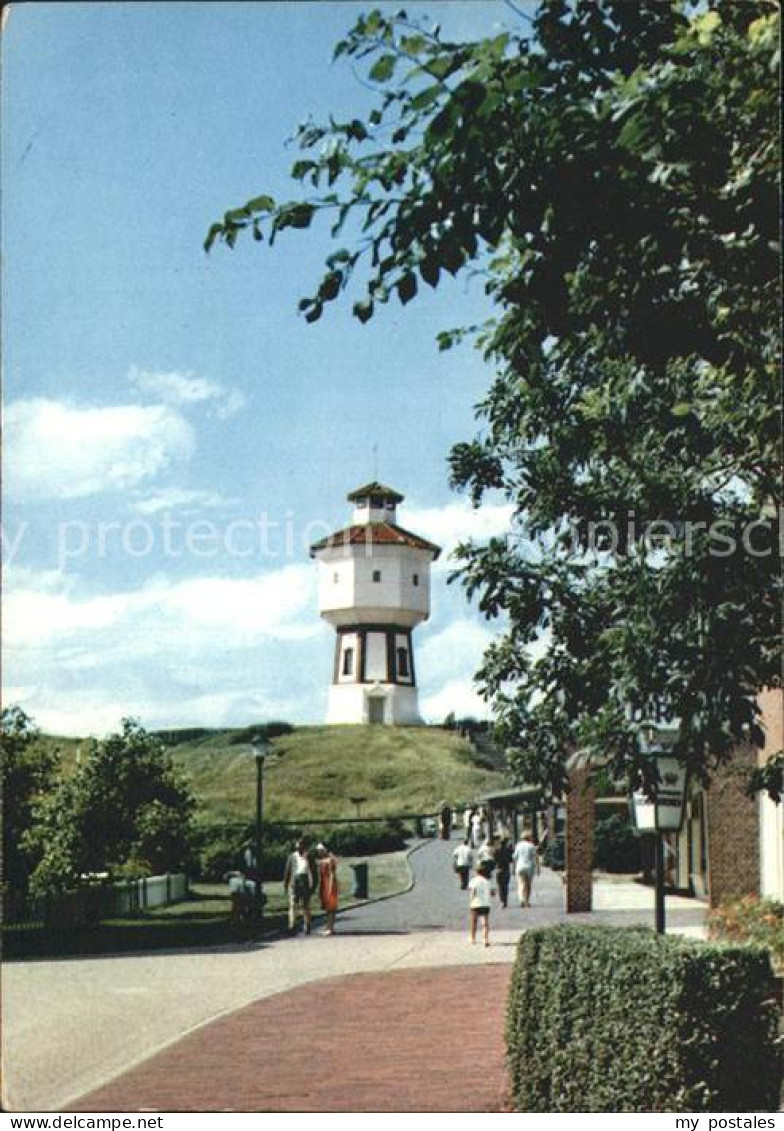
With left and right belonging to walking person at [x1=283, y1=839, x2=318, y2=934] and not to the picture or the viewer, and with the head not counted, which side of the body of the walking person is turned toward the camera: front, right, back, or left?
front

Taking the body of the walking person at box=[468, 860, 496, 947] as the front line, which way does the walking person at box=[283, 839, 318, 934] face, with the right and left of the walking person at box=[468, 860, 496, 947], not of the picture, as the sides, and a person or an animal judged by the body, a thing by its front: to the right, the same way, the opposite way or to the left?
the opposite way

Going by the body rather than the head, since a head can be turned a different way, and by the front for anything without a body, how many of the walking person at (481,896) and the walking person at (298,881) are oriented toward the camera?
1

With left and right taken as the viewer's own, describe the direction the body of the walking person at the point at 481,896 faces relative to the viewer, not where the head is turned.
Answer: facing away from the viewer
